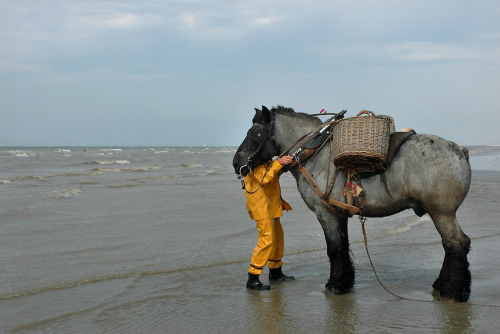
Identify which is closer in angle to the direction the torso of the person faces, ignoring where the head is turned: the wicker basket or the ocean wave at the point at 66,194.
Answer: the wicker basket

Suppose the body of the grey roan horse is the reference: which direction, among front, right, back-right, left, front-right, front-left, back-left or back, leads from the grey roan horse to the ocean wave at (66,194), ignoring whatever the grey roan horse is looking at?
front-right

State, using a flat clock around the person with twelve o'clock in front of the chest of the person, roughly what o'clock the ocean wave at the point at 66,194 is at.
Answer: The ocean wave is roughly at 8 o'clock from the person.

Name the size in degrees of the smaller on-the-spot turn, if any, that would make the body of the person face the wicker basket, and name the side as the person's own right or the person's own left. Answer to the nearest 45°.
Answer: approximately 45° to the person's own right

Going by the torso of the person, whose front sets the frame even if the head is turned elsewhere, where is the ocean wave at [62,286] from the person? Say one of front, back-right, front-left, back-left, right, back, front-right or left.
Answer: back

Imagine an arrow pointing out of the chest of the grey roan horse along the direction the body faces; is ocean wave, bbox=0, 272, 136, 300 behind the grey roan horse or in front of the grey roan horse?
in front

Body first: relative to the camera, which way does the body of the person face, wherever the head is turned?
to the viewer's right

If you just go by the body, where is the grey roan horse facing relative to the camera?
to the viewer's left

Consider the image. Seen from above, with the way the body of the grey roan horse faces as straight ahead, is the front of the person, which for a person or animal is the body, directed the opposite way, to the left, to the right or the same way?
the opposite way

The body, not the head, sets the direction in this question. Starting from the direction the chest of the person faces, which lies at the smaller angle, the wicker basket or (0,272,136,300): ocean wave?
the wicker basket
